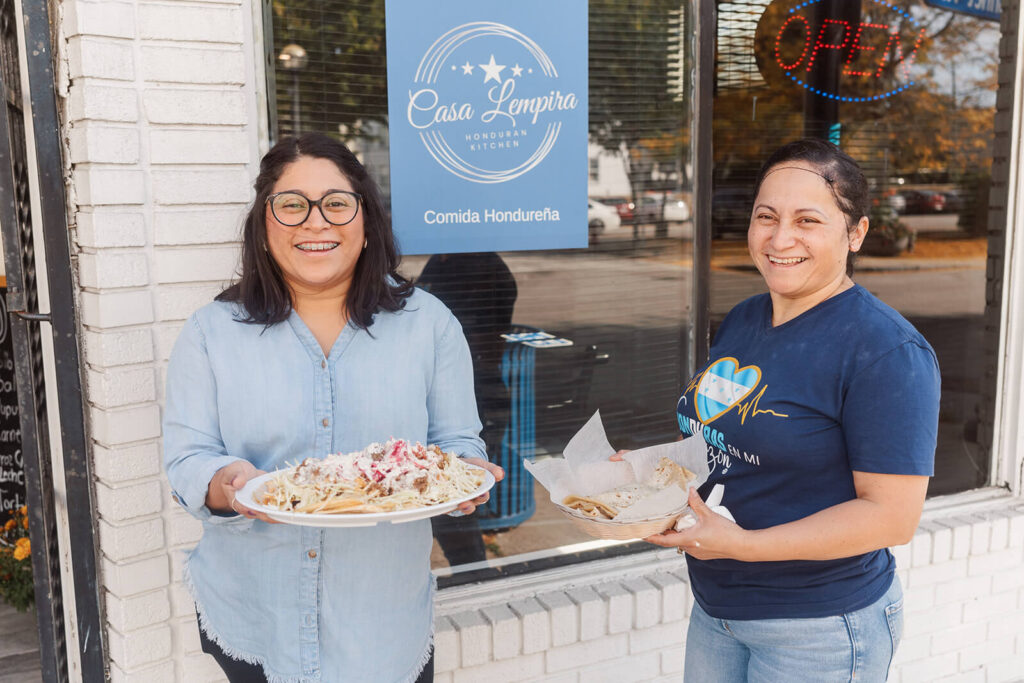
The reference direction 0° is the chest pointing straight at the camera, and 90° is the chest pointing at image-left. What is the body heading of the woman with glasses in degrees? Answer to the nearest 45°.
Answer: approximately 0°

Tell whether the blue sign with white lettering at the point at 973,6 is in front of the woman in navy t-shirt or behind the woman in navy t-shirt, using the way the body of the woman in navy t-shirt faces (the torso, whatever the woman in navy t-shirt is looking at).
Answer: behind

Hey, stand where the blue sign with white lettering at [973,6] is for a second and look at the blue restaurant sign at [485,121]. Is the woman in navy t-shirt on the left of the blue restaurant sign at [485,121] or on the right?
left

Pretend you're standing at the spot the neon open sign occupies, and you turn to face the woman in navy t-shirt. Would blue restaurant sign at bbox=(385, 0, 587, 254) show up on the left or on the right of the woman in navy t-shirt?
right

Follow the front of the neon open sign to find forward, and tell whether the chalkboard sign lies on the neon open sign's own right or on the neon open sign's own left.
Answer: on the neon open sign's own right

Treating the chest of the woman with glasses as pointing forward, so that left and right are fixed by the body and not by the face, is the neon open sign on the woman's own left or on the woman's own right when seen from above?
on the woman's own left

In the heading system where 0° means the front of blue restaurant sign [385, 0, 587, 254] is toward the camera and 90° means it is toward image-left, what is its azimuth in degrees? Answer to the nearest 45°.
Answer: approximately 0°
